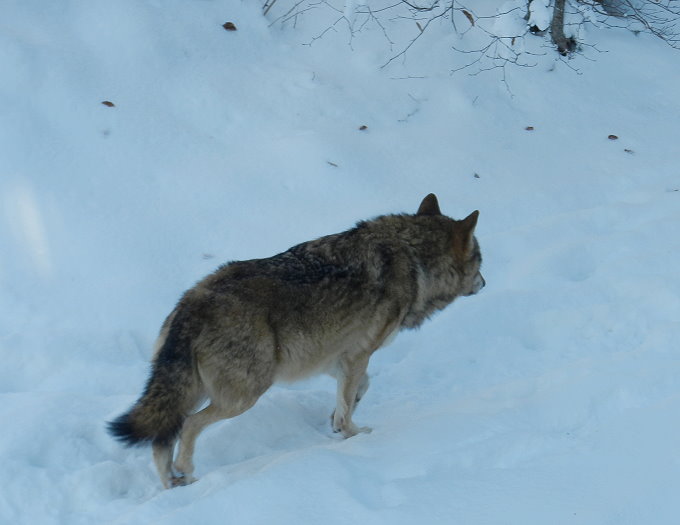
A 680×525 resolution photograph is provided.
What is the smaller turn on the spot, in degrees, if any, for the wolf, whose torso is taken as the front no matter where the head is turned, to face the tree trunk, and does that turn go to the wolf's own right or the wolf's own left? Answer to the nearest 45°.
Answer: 0° — it already faces it

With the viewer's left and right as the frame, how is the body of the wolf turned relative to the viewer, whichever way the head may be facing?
facing away from the viewer and to the right of the viewer
